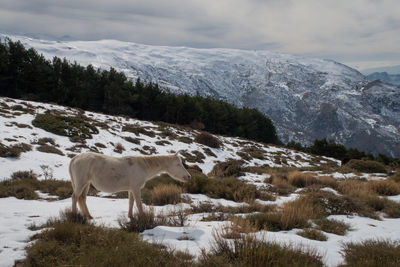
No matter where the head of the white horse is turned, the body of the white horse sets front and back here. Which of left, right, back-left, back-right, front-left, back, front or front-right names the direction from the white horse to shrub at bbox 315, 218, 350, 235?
front

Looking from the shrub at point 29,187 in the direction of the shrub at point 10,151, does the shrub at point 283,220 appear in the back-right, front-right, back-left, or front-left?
back-right

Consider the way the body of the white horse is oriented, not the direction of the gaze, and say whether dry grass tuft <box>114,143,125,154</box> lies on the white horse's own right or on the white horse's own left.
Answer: on the white horse's own left

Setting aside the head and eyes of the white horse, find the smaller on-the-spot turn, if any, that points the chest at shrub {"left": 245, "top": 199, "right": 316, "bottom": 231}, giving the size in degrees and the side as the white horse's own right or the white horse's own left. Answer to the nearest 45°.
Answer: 0° — it already faces it

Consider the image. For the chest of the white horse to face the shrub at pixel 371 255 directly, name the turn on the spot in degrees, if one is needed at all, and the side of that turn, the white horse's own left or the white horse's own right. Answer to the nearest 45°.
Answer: approximately 45° to the white horse's own right

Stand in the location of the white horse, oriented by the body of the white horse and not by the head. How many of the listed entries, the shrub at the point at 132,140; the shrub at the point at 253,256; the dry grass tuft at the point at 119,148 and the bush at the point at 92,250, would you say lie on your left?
2

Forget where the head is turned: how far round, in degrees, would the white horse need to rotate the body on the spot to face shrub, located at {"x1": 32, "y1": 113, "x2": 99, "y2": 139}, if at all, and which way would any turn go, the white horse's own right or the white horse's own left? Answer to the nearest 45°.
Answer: approximately 90° to the white horse's own left

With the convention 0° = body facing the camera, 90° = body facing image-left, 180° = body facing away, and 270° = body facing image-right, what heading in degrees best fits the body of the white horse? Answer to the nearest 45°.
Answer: approximately 270°
